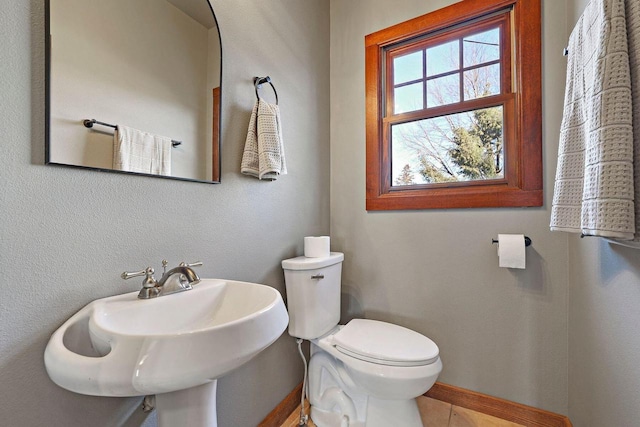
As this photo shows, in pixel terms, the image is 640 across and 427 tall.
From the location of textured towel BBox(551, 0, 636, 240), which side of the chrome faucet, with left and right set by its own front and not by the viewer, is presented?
front

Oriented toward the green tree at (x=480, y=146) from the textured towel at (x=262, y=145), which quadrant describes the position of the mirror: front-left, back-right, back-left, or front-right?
back-right

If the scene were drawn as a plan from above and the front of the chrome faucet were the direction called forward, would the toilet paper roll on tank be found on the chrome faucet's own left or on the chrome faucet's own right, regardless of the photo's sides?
on the chrome faucet's own left

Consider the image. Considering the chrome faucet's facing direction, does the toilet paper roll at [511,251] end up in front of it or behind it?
in front

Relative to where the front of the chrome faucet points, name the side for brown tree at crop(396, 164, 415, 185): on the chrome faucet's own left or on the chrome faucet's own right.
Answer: on the chrome faucet's own left

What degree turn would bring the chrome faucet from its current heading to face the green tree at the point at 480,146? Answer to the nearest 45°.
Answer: approximately 45° to its left

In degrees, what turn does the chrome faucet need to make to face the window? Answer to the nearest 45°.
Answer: approximately 45° to its left

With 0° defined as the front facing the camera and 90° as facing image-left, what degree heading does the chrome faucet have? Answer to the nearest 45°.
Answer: approximately 315°
